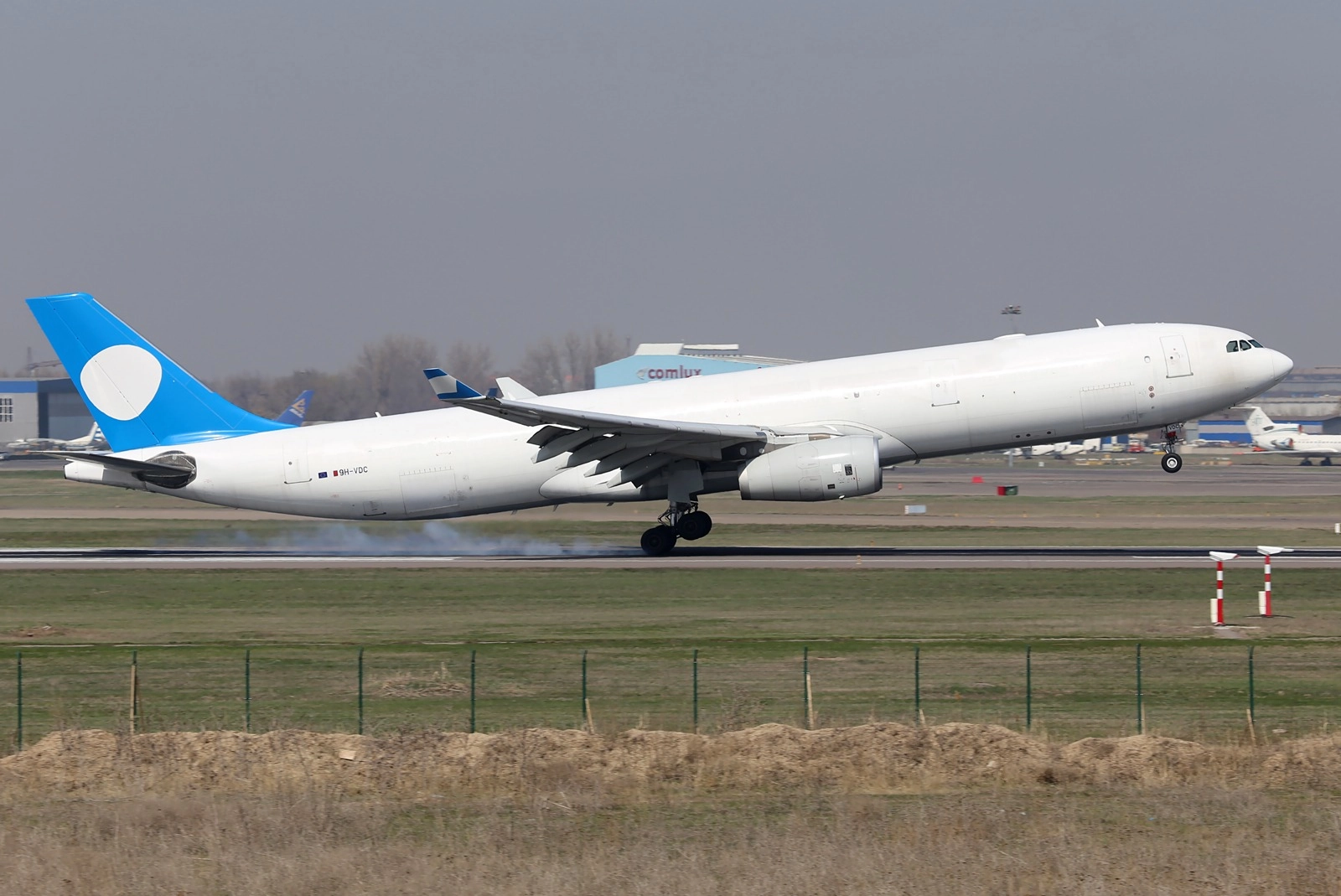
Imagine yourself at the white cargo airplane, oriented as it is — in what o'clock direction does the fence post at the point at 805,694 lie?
The fence post is roughly at 3 o'clock from the white cargo airplane.

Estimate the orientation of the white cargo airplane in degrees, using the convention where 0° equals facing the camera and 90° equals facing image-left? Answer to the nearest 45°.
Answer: approximately 270°
